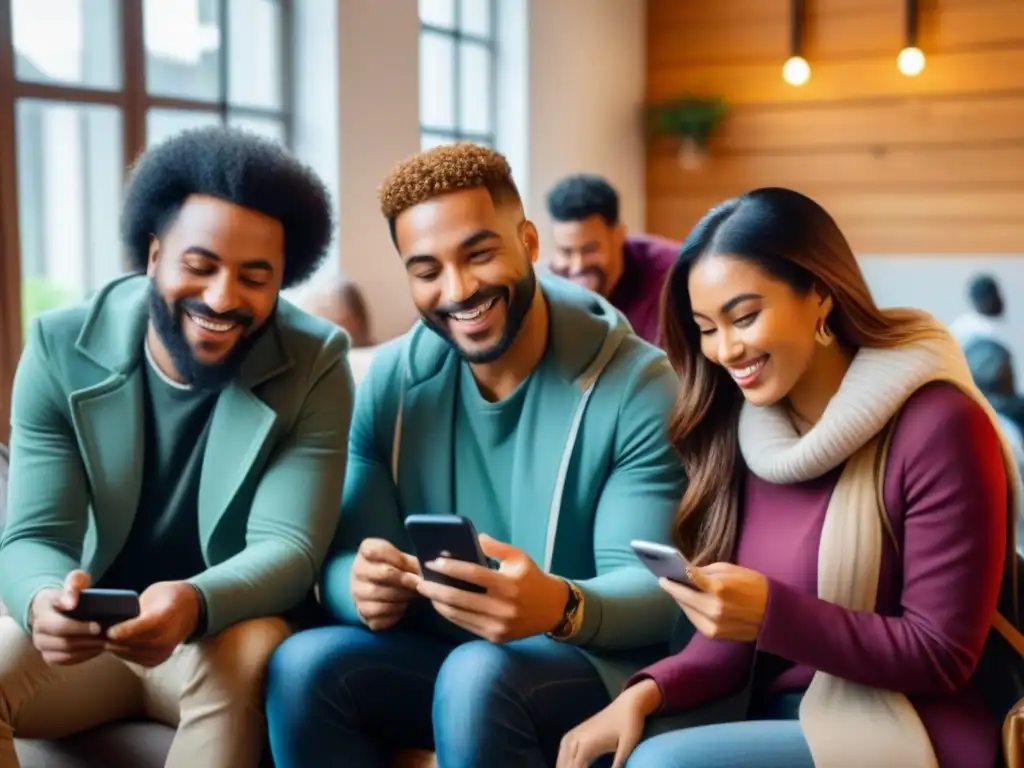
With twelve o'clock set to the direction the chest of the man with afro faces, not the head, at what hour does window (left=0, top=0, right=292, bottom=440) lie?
The window is roughly at 6 o'clock from the man with afro.

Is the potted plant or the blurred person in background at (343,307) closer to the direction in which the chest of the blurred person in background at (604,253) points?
the blurred person in background

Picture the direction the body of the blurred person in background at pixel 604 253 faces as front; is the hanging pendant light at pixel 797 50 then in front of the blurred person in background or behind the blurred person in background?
behind

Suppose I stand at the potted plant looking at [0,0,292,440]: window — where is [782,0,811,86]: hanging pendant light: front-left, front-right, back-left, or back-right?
back-left

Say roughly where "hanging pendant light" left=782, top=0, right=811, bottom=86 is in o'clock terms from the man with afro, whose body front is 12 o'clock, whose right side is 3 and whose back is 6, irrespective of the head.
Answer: The hanging pendant light is roughly at 7 o'clock from the man with afro.

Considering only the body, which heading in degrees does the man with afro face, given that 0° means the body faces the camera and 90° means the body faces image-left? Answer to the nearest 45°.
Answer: approximately 0°

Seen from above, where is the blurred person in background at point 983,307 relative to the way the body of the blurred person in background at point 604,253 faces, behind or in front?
behind

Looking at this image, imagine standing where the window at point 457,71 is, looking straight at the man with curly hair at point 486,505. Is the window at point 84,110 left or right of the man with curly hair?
right

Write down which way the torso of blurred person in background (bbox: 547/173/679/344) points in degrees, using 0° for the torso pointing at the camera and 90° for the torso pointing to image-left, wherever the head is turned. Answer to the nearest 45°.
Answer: approximately 45°

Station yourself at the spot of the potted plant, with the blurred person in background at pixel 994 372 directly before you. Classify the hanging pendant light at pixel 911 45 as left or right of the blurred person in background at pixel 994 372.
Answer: left
